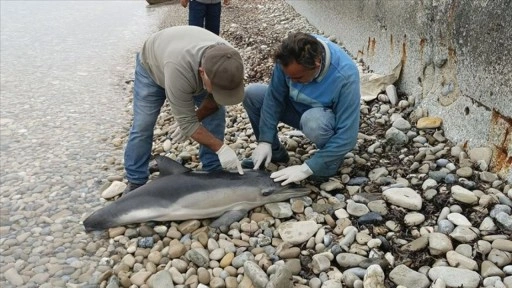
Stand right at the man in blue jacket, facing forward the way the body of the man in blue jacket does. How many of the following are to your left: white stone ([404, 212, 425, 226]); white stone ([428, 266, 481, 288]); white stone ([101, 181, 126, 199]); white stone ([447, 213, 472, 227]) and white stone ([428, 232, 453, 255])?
4

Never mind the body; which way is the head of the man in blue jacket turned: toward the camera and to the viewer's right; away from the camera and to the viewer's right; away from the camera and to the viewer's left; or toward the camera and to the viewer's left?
toward the camera and to the viewer's left

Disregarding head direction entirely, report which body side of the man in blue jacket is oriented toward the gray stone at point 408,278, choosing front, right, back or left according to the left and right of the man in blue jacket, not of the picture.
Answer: left

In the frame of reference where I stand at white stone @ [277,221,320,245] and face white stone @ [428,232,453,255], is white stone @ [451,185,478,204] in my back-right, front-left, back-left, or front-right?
front-left

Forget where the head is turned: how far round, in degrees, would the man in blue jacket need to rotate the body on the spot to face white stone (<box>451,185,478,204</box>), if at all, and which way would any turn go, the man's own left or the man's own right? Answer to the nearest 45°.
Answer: approximately 135° to the man's own left

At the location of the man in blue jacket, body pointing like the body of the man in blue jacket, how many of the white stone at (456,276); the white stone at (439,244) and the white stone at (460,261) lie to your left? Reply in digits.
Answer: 3

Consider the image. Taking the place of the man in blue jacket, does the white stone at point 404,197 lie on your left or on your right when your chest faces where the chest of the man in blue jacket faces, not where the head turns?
on your left

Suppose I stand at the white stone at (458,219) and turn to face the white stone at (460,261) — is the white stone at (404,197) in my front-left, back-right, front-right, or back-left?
back-right

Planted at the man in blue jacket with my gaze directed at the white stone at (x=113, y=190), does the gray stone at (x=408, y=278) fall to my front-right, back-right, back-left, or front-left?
back-left

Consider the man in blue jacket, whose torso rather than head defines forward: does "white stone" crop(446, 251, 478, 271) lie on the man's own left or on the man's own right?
on the man's own left

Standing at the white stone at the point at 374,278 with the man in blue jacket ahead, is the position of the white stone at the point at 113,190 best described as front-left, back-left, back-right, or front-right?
front-left

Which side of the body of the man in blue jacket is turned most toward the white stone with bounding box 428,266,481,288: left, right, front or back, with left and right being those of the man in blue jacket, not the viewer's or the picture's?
left
